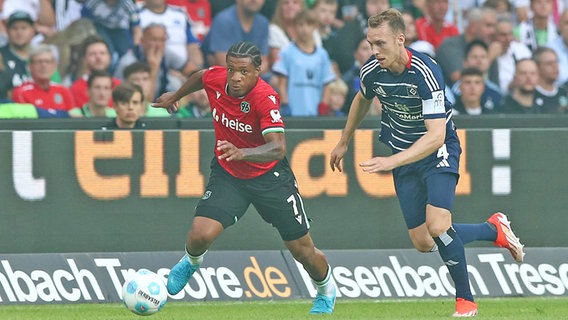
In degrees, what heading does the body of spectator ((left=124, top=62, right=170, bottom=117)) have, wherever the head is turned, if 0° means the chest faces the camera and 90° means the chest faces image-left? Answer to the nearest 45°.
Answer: approximately 0°

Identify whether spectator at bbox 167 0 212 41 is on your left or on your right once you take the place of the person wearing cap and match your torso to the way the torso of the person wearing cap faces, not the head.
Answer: on your left
